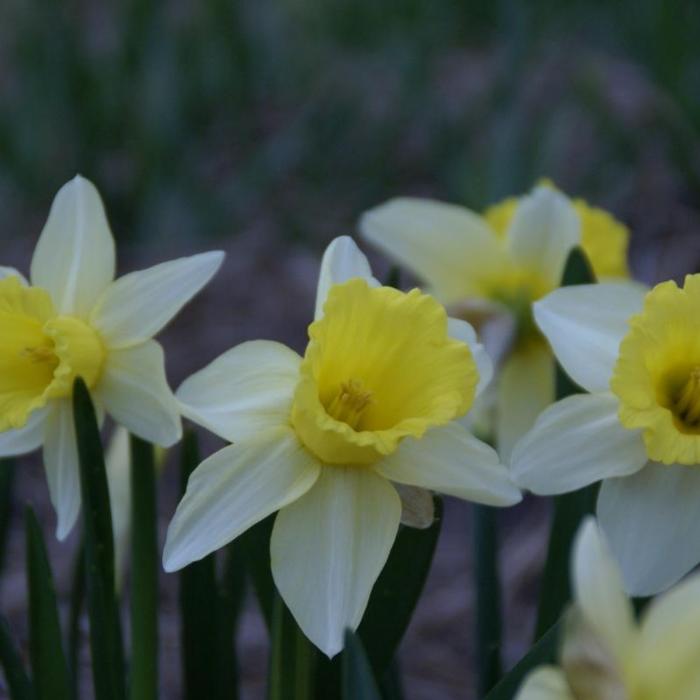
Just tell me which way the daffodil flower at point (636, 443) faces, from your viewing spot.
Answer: facing the viewer

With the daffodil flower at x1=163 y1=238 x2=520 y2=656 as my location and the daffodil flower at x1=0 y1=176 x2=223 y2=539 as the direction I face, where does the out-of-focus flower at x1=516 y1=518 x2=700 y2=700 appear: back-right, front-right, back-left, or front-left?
back-left

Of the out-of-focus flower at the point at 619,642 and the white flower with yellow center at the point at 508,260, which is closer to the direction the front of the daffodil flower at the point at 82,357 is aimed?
the out-of-focus flower

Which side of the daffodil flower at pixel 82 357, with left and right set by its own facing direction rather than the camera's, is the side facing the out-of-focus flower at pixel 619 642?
left

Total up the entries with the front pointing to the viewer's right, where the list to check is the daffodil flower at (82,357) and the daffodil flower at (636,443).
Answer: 0

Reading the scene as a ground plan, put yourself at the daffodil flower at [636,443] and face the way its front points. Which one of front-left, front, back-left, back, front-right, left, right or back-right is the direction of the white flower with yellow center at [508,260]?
back

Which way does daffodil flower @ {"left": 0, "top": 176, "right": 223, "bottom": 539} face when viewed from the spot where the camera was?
facing the viewer and to the left of the viewer
